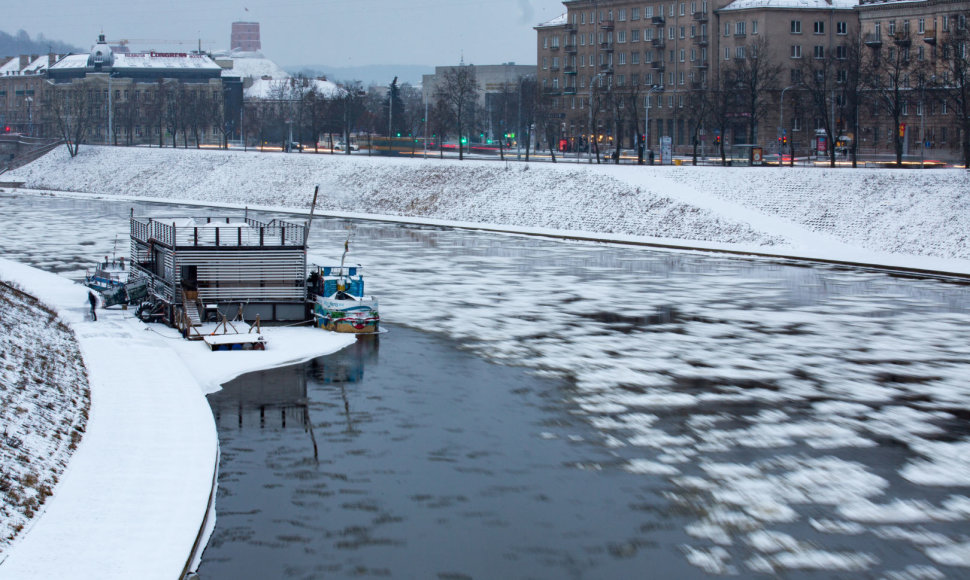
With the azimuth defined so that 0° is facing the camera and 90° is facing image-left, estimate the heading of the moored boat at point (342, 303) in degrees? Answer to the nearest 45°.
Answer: approximately 315°
